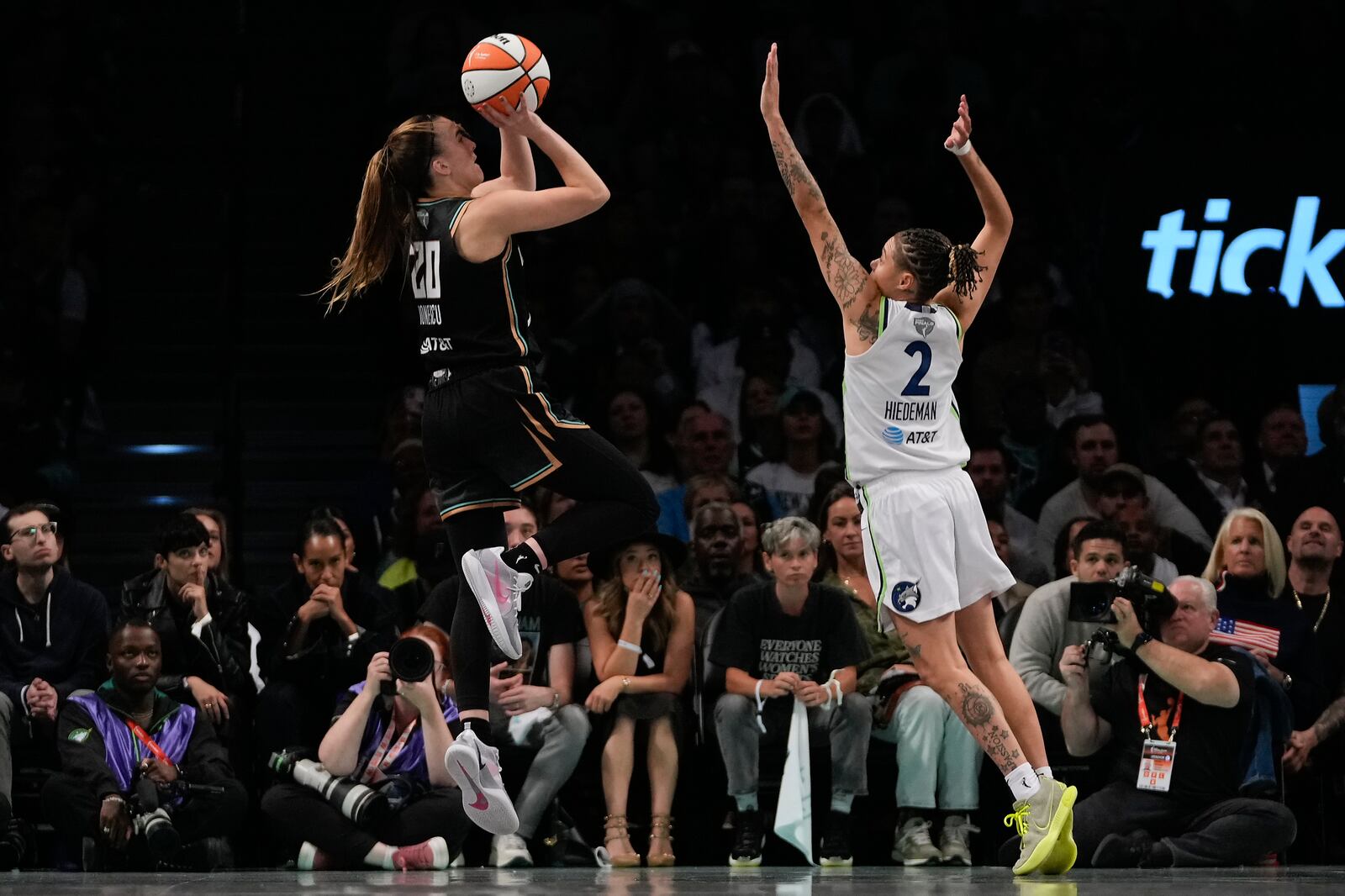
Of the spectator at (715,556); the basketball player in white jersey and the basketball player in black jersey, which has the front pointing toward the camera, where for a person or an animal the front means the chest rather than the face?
the spectator

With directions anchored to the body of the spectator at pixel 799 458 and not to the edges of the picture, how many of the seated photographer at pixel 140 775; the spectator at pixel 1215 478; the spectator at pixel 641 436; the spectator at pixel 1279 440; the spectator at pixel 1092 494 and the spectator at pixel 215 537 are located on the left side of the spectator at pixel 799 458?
3

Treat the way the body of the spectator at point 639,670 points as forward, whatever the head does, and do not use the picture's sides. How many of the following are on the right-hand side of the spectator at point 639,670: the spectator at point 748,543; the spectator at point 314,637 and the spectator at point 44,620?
2

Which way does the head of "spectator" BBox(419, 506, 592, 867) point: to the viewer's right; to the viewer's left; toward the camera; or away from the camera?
toward the camera

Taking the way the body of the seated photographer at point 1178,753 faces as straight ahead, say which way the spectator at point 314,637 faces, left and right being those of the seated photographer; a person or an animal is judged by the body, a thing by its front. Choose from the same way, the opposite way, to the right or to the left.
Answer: to the left

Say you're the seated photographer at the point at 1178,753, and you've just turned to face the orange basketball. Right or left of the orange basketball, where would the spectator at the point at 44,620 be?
right

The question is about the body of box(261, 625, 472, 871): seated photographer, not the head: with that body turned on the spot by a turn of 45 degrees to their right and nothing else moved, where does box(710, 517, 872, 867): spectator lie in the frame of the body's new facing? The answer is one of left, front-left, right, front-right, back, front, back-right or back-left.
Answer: back-left

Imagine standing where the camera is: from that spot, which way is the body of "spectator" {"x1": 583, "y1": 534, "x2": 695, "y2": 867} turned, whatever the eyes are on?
toward the camera

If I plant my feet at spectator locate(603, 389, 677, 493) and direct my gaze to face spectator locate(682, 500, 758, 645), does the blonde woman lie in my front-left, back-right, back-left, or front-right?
front-left

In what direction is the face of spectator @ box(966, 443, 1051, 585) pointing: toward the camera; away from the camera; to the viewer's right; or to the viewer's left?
toward the camera

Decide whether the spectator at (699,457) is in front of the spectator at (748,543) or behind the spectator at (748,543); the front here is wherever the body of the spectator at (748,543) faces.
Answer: behind

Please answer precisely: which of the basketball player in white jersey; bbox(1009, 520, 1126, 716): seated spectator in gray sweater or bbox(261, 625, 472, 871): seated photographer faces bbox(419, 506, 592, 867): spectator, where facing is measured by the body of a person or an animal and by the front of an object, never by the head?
the basketball player in white jersey

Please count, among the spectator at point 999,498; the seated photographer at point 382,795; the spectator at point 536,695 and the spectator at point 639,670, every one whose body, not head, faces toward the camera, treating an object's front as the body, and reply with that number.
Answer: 4

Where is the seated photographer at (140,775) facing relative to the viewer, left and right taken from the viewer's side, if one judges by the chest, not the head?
facing the viewer

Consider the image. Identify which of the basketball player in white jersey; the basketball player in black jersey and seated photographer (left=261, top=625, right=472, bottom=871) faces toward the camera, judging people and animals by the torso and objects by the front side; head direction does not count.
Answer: the seated photographer

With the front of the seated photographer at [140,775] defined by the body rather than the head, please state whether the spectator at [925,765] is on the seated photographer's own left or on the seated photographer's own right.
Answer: on the seated photographer's own left

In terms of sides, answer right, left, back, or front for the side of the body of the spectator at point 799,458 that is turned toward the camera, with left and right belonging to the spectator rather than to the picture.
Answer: front

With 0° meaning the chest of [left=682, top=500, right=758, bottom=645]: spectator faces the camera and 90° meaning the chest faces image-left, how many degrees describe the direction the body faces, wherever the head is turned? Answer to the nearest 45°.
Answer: approximately 0°
